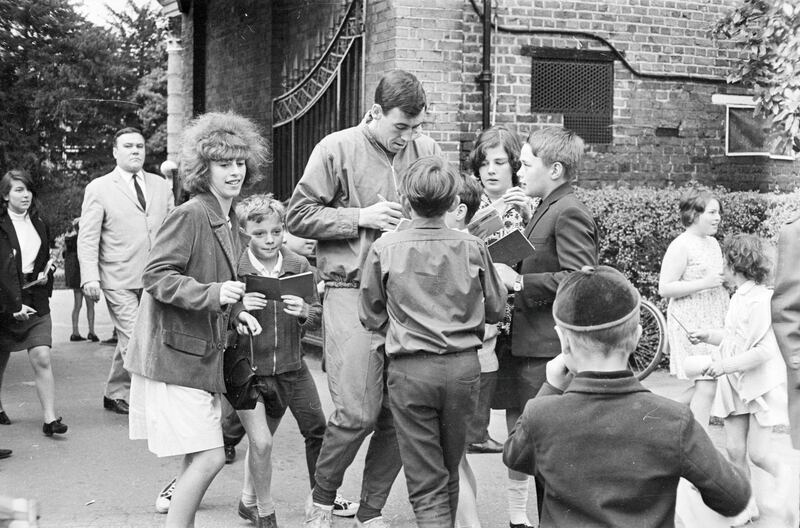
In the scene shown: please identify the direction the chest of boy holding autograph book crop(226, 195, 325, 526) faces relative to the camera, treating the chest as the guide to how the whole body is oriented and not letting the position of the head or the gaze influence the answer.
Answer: toward the camera

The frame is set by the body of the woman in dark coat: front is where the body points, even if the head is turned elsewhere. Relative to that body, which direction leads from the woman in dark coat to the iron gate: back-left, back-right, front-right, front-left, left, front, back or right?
left

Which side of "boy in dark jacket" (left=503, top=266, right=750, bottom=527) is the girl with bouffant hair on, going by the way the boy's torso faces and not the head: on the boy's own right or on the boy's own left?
on the boy's own left

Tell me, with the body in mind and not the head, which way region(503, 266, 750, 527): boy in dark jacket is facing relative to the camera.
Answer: away from the camera

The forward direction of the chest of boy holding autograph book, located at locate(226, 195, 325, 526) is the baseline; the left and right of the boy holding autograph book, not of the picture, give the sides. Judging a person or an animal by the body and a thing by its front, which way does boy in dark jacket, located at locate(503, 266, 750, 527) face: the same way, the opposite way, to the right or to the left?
the opposite way

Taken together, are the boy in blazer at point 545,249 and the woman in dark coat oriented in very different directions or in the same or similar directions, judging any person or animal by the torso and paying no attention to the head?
very different directions

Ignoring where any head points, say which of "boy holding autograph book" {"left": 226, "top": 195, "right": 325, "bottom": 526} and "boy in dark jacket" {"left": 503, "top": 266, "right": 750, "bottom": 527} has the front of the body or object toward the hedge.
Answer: the boy in dark jacket

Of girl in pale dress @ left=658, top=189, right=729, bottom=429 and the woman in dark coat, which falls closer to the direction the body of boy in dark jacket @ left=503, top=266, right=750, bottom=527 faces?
the girl in pale dress

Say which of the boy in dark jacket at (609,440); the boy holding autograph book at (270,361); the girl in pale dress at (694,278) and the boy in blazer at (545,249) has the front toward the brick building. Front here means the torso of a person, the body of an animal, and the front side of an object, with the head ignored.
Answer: the boy in dark jacket

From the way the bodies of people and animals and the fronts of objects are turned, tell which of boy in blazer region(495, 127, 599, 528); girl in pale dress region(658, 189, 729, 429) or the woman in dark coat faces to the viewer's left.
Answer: the boy in blazer

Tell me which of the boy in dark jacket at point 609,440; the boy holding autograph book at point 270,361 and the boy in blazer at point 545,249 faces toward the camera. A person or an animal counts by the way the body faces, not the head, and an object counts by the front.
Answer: the boy holding autograph book

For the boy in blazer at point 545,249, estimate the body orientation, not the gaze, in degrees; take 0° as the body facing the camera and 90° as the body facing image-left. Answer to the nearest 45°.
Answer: approximately 90°

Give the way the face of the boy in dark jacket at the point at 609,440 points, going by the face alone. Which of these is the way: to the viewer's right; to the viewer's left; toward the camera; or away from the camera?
away from the camera

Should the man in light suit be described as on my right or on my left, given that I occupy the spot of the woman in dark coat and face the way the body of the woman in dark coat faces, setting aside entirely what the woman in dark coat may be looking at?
on my left

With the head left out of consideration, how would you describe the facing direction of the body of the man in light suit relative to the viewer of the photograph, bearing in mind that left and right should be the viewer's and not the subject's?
facing the viewer and to the right of the viewer
